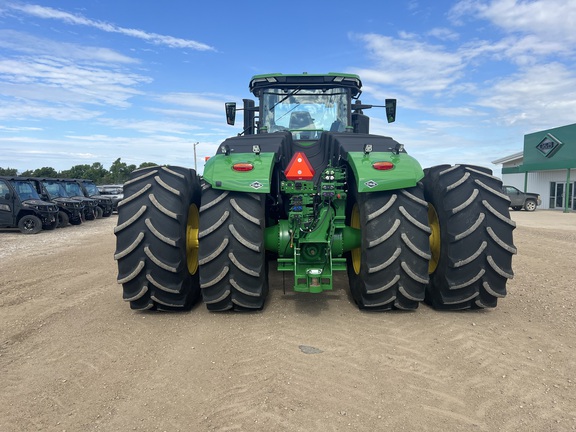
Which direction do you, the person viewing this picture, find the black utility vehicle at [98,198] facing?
facing the viewer and to the right of the viewer

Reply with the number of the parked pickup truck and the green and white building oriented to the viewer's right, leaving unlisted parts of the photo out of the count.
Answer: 1

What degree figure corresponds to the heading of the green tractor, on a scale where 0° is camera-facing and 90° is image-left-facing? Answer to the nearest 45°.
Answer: approximately 180°

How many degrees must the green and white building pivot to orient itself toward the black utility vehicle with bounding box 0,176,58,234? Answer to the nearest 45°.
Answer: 0° — it already faces it

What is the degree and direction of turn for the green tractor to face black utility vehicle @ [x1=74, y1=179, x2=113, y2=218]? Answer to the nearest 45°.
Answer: approximately 45° to its left

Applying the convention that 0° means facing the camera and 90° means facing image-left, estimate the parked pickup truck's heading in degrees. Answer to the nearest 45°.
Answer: approximately 270°

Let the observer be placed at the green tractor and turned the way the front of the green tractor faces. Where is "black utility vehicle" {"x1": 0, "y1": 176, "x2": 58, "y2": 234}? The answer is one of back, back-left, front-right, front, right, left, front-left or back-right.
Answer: front-left

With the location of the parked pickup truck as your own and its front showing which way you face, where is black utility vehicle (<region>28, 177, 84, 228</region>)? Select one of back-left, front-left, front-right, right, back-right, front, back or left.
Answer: back-right

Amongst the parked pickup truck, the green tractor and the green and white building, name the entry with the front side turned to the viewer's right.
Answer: the parked pickup truck

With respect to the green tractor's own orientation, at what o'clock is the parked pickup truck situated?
The parked pickup truck is roughly at 1 o'clock from the green tractor.

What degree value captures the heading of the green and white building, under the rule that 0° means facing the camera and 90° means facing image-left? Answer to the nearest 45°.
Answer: approximately 45°
